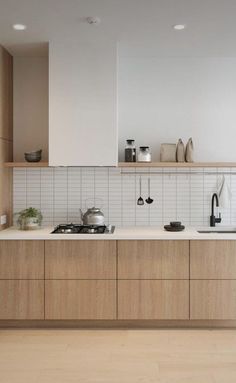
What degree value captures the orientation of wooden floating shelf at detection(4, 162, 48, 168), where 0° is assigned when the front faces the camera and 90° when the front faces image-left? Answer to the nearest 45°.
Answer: approximately 0°

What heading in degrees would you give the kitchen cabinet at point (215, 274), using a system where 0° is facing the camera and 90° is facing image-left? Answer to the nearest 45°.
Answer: approximately 0°

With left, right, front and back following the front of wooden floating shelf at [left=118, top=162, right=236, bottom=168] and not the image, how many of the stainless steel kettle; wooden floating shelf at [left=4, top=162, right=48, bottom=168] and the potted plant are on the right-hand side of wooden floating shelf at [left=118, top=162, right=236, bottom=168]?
3

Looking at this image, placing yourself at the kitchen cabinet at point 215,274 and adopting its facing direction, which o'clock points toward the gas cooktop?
The gas cooktop is roughly at 3 o'clock from the kitchen cabinet.

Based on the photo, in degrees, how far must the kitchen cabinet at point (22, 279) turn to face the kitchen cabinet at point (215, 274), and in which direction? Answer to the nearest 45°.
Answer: approximately 90° to its left
